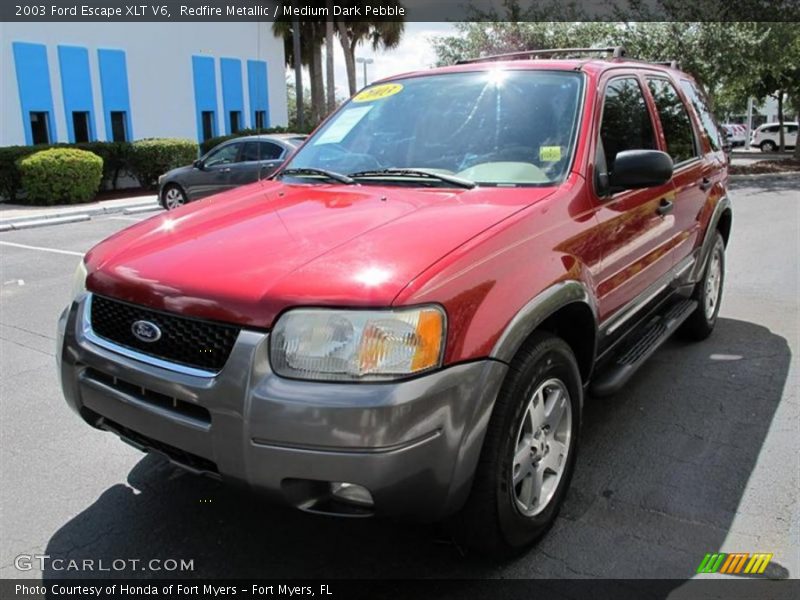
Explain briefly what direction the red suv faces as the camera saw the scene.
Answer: facing the viewer and to the left of the viewer

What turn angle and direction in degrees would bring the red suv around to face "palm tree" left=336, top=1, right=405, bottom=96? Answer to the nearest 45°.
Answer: approximately 135° to its right

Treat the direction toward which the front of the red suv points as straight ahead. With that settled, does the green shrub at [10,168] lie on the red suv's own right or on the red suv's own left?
on the red suv's own right

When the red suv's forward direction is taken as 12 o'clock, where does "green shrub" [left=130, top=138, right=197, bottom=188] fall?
The green shrub is roughly at 4 o'clock from the red suv.

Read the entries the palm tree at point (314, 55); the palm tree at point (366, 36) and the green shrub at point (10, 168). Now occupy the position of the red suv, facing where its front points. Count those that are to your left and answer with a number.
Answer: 0

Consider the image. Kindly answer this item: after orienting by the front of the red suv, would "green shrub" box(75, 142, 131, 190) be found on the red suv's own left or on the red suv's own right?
on the red suv's own right

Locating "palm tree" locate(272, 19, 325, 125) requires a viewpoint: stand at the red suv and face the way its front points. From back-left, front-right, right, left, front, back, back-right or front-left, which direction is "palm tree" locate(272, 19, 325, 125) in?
back-right

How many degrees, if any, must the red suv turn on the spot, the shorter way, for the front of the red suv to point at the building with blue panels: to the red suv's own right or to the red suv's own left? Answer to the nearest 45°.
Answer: approximately 135° to the red suv's own right
